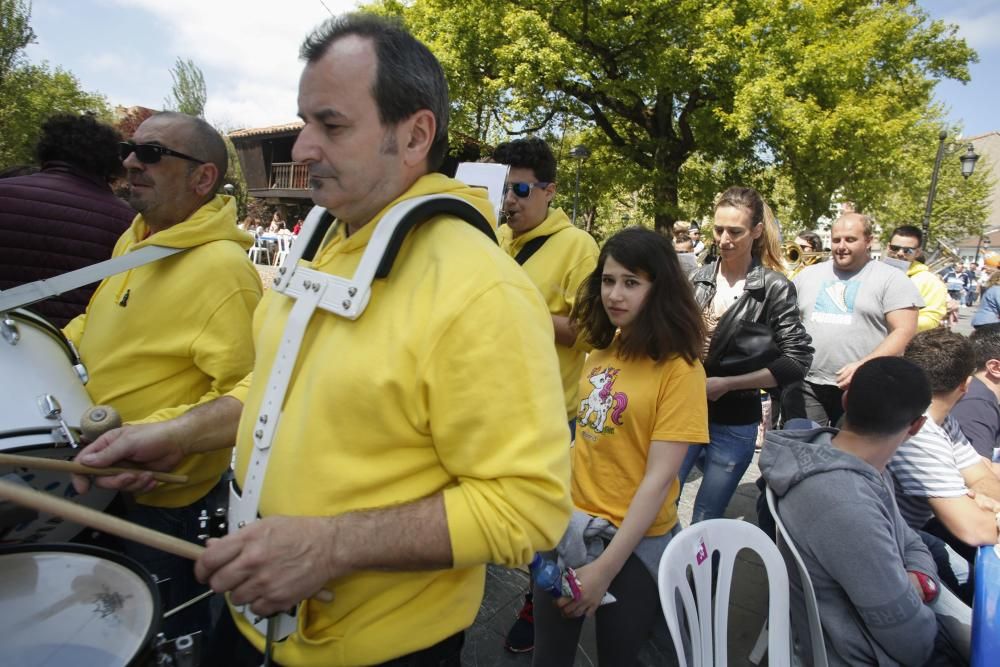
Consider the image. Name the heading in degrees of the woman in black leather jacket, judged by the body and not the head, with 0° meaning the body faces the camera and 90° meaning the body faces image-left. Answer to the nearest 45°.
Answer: approximately 45°

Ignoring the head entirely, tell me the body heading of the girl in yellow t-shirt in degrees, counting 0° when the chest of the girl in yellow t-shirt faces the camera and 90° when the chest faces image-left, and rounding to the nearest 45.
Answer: approximately 45°

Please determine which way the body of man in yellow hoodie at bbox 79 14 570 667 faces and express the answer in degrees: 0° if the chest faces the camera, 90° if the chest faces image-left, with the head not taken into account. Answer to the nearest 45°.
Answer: approximately 45°

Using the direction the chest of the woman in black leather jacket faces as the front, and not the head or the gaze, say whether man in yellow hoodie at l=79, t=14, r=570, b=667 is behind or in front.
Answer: in front

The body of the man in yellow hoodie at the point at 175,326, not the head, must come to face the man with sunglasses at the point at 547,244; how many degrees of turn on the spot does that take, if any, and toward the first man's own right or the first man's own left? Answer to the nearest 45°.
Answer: approximately 135° to the first man's own left

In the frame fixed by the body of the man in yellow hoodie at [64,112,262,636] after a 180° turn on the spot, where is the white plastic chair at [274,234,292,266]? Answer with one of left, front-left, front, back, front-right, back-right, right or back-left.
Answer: front-left

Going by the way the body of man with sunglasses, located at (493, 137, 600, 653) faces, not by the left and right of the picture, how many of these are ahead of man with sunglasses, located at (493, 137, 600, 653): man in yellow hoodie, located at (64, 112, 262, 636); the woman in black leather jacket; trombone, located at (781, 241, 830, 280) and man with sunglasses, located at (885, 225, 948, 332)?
1

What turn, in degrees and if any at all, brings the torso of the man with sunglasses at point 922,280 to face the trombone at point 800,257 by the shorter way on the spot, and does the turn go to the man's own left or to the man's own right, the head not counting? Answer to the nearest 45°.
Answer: approximately 90° to the man's own right

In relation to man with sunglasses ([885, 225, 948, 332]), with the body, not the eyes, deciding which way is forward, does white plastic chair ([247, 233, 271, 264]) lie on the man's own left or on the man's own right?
on the man's own right

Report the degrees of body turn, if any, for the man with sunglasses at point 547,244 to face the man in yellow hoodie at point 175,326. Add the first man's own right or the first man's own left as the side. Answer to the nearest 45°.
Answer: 0° — they already face them

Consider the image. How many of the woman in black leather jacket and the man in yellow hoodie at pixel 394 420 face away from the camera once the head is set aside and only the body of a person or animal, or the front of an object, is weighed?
0

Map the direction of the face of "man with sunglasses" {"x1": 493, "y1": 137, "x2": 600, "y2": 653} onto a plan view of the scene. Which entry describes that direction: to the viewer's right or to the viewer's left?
to the viewer's left
